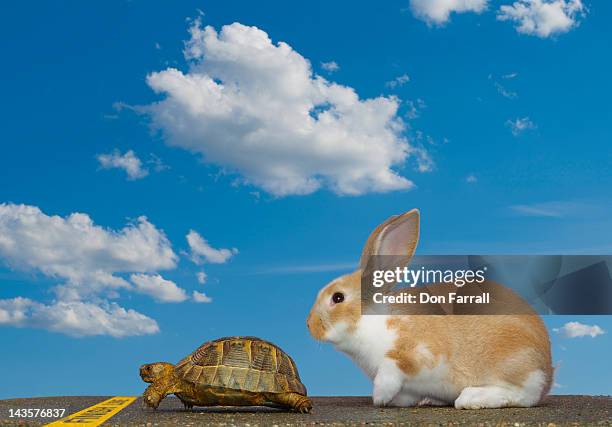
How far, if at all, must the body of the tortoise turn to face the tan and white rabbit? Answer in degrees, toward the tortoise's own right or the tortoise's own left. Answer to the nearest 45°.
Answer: approximately 180°

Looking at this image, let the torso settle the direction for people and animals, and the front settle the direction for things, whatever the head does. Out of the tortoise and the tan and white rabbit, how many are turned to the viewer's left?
2

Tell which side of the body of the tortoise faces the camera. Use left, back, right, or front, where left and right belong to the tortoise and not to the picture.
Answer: left

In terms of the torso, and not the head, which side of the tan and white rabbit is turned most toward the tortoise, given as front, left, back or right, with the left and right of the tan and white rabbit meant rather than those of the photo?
front

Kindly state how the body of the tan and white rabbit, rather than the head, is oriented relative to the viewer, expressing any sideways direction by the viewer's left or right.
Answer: facing to the left of the viewer
